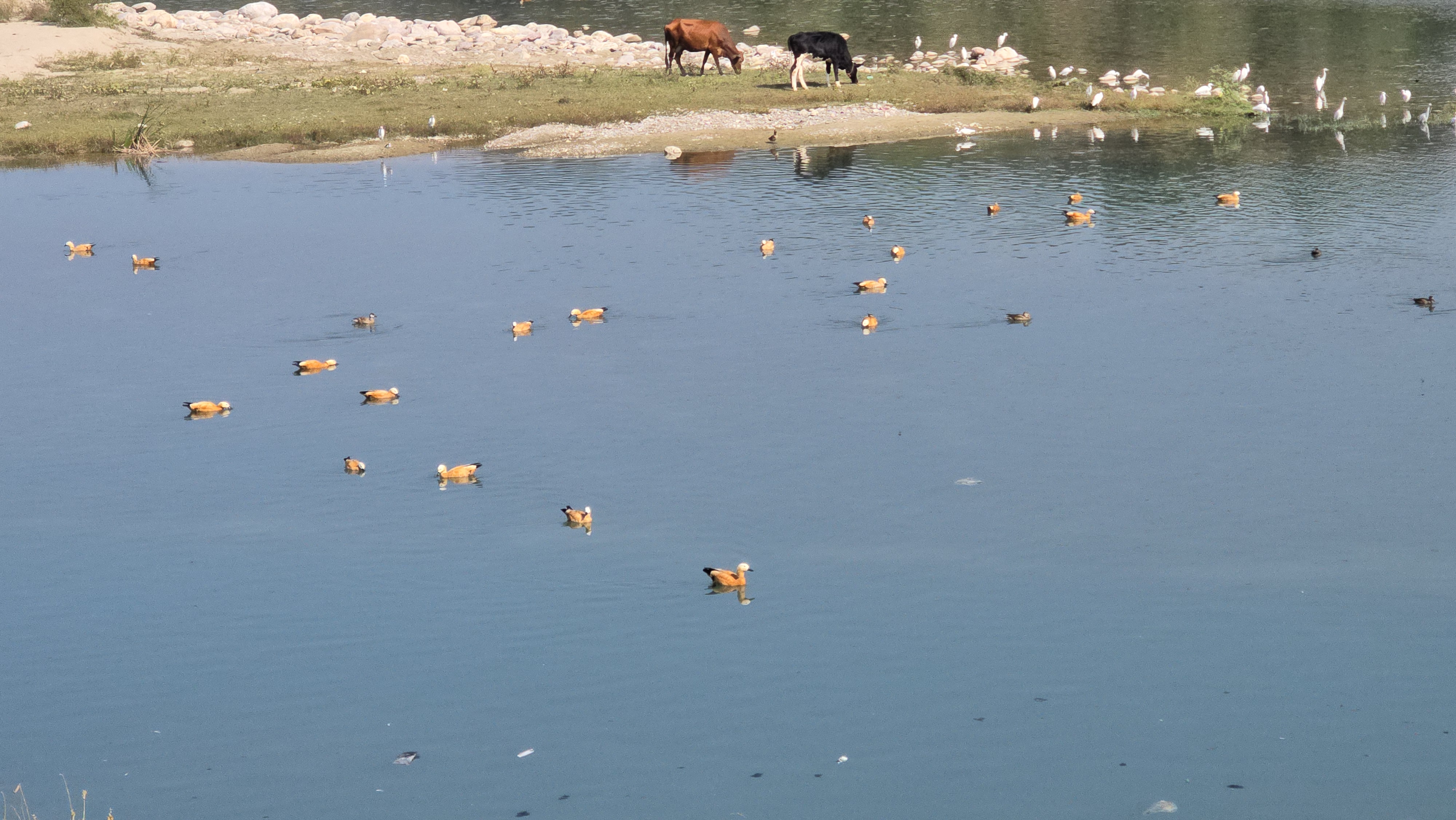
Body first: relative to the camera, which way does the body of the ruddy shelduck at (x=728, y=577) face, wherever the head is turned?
to the viewer's right

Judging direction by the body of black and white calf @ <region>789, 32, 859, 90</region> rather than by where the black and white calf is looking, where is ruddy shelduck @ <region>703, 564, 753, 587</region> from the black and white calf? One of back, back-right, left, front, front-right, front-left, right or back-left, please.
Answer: right

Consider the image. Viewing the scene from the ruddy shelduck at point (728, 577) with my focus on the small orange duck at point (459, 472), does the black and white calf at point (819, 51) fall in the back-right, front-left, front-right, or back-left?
front-right

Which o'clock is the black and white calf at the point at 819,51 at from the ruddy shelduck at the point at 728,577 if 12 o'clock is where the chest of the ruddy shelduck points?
The black and white calf is roughly at 9 o'clock from the ruddy shelduck.

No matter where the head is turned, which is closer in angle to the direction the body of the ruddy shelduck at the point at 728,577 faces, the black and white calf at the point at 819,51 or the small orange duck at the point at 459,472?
the black and white calf

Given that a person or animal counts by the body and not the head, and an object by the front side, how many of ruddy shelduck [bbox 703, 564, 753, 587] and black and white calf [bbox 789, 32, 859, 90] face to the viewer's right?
2

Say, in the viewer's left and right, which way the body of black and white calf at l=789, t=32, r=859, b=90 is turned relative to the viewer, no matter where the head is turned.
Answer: facing to the right of the viewer

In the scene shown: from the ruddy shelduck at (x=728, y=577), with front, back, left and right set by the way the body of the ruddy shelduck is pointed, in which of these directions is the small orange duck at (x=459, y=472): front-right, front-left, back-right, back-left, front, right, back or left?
back-left

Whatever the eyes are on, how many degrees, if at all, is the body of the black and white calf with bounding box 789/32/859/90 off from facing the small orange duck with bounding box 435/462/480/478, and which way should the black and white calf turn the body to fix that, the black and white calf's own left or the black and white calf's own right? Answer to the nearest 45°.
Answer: approximately 90° to the black and white calf's own right
